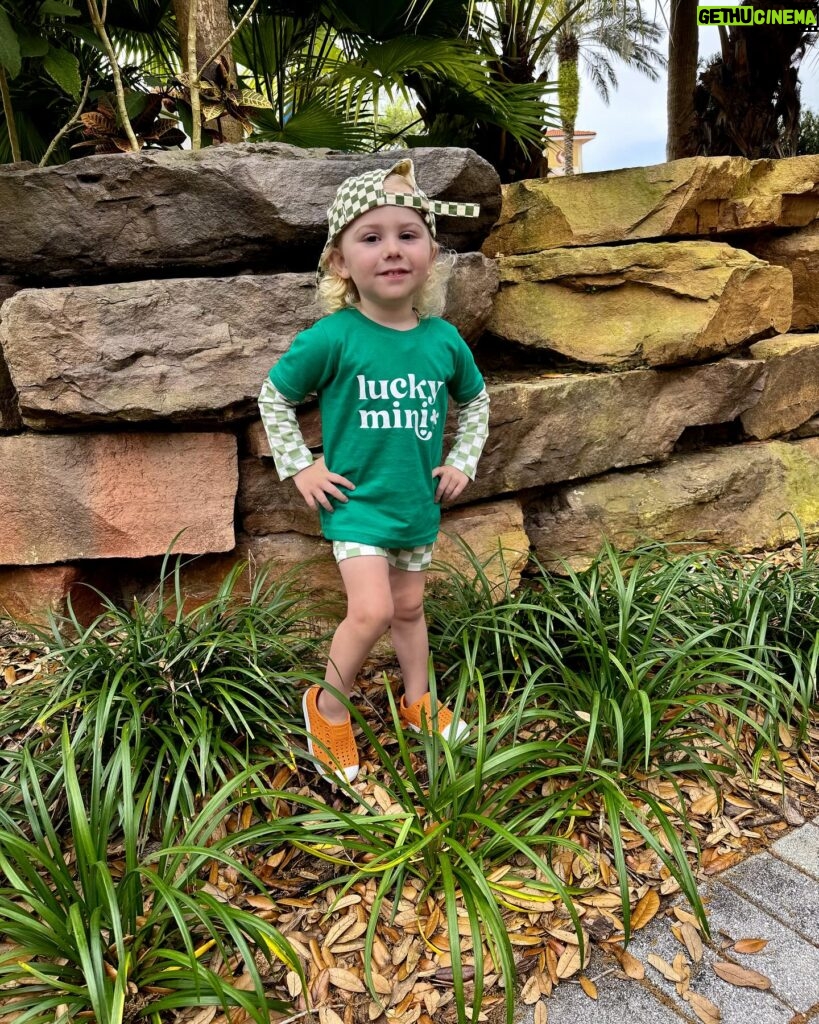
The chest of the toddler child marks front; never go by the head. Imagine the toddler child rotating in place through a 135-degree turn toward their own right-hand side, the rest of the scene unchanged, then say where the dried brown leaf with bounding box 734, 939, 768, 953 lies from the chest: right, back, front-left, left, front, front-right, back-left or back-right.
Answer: back-left

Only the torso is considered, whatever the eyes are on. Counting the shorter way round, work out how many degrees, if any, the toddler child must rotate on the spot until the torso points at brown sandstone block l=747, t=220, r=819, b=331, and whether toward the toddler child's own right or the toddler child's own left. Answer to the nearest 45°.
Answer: approximately 90° to the toddler child's own left

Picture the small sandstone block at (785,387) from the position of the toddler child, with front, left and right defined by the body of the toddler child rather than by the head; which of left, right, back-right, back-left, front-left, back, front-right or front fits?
left

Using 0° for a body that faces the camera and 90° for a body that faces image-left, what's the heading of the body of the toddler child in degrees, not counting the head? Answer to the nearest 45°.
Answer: approximately 315°

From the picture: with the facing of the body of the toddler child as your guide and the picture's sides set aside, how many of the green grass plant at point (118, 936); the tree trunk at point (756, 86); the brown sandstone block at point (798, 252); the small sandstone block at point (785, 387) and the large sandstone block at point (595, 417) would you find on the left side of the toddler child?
4

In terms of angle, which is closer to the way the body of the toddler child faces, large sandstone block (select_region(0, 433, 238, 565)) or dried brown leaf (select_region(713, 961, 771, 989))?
the dried brown leaf

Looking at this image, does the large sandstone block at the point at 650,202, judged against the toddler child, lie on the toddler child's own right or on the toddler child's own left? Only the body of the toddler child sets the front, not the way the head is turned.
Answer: on the toddler child's own left

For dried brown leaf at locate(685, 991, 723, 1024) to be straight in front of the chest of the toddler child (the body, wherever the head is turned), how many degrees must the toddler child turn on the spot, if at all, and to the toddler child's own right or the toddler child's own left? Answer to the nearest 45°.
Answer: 0° — they already face it

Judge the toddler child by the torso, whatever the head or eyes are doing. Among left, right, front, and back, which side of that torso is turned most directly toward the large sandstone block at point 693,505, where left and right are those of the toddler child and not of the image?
left
